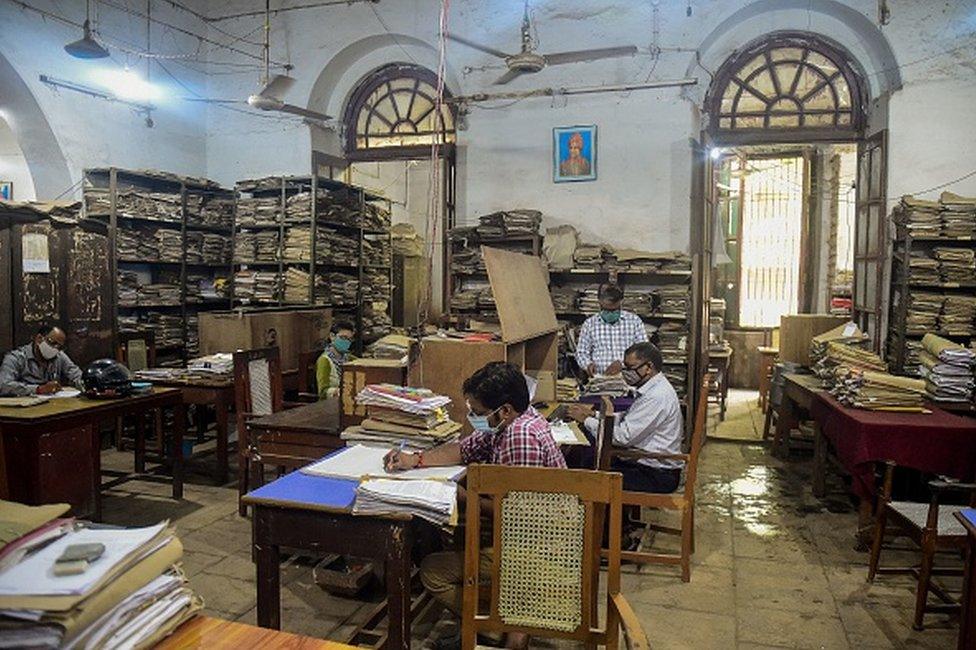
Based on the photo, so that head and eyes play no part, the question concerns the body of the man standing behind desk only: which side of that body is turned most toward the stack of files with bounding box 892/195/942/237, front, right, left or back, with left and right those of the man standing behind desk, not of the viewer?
left

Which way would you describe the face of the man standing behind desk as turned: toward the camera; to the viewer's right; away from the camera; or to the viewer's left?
toward the camera

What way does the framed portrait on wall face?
toward the camera

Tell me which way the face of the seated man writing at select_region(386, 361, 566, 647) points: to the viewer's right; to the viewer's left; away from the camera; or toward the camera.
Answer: to the viewer's left

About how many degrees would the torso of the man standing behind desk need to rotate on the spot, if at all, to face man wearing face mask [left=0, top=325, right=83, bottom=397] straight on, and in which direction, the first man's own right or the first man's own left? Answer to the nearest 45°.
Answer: approximately 90° to the first man's own right

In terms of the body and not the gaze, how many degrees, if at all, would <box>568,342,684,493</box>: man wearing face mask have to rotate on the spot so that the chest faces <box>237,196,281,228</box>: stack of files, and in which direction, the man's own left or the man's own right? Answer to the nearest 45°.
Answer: approximately 45° to the man's own right

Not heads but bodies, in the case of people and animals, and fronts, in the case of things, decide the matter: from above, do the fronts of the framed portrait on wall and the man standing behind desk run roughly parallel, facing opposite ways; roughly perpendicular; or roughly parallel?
roughly parallel

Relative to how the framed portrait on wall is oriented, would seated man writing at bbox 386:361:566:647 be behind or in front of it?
in front

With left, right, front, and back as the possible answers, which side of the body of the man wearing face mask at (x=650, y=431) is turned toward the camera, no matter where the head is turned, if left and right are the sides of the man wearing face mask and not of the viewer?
left

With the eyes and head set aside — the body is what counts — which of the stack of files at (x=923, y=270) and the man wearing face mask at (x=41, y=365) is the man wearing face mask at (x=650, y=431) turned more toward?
the man wearing face mask

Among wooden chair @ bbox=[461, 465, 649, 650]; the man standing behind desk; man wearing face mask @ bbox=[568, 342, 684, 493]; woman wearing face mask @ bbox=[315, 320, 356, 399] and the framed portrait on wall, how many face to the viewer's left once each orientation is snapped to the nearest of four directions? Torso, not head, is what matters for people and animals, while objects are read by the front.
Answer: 1

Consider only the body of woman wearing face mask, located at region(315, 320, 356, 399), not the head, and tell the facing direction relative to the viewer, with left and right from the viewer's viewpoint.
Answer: facing the viewer and to the right of the viewer

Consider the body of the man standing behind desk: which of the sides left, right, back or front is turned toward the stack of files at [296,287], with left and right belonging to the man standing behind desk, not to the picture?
right

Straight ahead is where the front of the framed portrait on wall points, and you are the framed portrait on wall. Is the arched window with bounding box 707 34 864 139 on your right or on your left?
on your left

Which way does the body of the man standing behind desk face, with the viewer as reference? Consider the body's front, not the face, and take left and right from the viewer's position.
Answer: facing the viewer

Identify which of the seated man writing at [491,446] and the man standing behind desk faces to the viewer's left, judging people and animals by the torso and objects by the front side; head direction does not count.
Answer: the seated man writing
